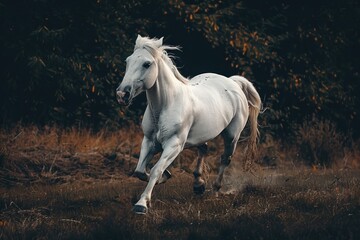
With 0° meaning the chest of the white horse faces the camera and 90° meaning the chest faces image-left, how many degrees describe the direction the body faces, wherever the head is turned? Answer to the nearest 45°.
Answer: approximately 45°
